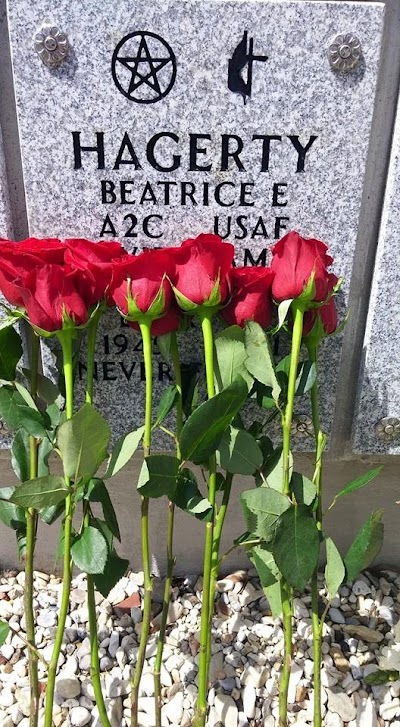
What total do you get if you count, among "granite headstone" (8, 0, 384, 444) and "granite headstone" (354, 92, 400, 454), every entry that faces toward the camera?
2

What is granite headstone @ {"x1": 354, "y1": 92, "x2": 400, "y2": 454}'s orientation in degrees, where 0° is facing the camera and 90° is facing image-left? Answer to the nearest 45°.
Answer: approximately 0°
